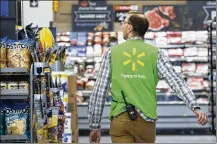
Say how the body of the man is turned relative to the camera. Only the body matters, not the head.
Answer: away from the camera

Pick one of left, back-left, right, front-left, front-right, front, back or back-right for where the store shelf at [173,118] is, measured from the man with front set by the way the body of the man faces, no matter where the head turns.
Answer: front

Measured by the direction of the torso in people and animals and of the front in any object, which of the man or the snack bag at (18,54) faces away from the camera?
the man

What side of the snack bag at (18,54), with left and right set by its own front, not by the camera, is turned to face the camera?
front

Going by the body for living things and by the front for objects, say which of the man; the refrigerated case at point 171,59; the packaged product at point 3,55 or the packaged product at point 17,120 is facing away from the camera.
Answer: the man

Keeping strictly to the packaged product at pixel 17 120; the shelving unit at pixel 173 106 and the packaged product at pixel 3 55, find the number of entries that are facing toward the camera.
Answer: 3

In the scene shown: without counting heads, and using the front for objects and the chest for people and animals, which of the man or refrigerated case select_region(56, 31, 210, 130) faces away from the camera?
the man

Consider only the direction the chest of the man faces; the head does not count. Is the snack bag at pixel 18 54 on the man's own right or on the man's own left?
on the man's own left

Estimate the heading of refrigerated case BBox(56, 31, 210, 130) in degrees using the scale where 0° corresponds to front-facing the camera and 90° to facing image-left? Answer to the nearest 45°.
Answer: approximately 0°

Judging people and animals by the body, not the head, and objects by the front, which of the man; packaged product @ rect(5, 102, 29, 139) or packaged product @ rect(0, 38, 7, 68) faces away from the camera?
the man

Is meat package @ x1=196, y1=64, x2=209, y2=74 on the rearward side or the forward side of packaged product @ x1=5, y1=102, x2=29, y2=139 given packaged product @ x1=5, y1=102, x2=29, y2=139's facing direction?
on the rearward side

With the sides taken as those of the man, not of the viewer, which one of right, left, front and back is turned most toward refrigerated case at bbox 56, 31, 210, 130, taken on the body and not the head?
front
